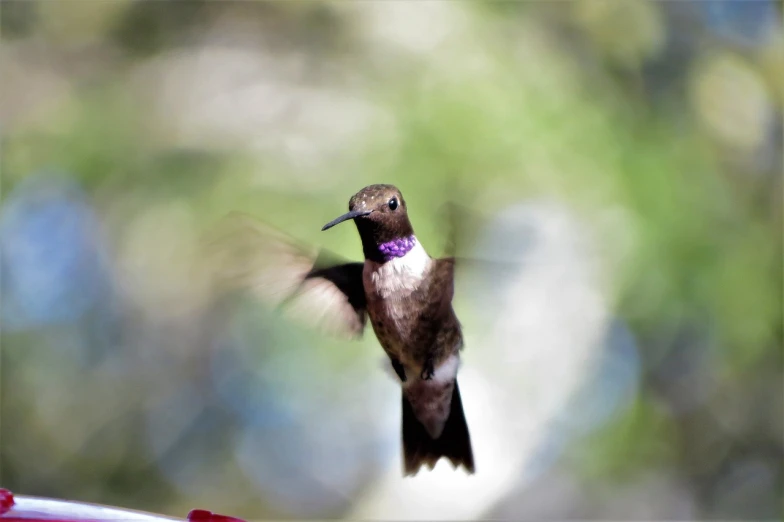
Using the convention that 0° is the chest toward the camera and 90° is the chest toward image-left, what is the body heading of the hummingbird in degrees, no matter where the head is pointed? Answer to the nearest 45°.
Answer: approximately 45°
